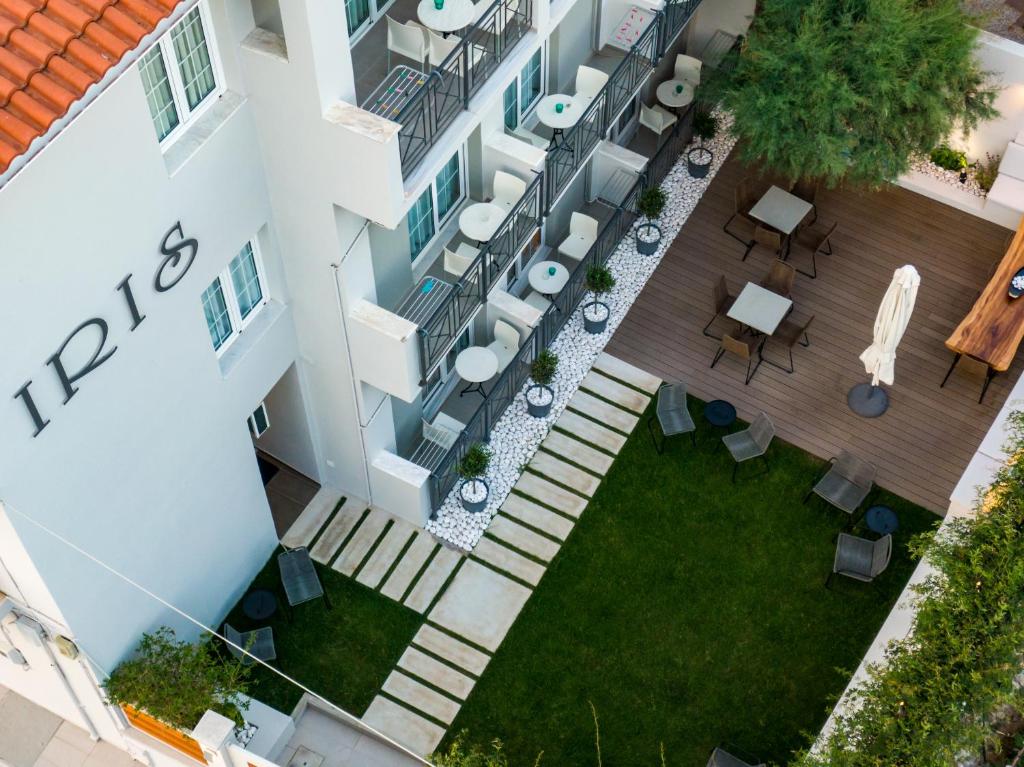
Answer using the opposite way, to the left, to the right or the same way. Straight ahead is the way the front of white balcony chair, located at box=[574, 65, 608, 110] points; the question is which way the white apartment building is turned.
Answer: to the left

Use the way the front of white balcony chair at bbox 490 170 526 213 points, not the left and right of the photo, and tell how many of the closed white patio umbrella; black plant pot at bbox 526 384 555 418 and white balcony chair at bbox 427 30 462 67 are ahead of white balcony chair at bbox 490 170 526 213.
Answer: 1

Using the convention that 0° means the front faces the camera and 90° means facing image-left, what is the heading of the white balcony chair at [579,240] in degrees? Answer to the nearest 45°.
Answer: approximately 45°

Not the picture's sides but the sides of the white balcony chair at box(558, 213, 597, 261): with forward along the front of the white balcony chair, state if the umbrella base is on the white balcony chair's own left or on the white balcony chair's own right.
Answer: on the white balcony chair's own left

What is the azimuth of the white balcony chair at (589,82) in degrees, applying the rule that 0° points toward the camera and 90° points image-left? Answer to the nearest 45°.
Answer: approximately 45°
